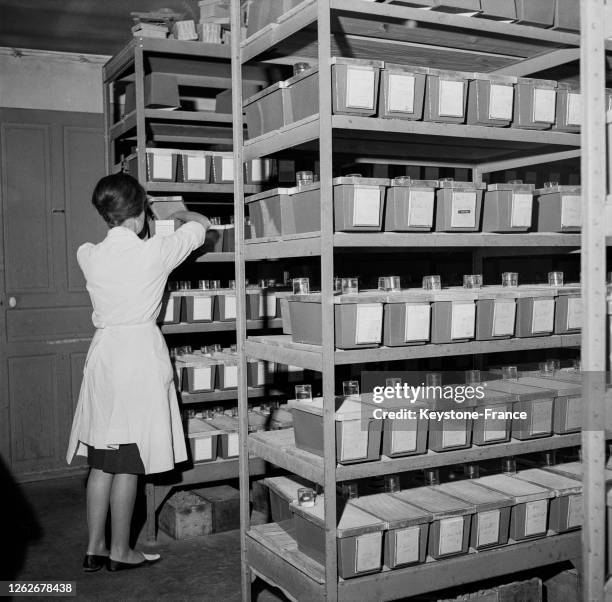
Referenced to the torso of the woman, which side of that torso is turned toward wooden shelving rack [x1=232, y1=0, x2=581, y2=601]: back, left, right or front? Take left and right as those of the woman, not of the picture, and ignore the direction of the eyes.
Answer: right

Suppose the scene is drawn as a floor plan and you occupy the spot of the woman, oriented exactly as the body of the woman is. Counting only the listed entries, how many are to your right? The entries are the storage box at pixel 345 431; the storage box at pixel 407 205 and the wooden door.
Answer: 2

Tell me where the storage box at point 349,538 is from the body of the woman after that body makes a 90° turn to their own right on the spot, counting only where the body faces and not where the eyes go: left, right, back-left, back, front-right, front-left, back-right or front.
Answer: front

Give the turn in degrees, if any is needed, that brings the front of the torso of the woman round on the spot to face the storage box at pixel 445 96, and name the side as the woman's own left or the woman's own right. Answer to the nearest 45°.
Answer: approximately 90° to the woman's own right

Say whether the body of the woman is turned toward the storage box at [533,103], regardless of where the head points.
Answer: no

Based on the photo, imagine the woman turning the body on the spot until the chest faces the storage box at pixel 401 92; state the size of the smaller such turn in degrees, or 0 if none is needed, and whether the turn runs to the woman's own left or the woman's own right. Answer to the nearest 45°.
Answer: approximately 90° to the woman's own right

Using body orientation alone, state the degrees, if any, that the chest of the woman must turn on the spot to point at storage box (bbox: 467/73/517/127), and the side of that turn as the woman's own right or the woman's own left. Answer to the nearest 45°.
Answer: approximately 90° to the woman's own right

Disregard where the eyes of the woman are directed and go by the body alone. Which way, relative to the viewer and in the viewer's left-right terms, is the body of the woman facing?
facing away from the viewer and to the right of the viewer

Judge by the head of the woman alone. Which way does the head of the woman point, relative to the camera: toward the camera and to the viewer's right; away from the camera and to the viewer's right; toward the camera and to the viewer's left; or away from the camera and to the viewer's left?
away from the camera and to the viewer's right

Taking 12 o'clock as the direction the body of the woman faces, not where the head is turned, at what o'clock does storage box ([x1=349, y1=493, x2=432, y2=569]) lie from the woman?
The storage box is roughly at 3 o'clock from the woman.

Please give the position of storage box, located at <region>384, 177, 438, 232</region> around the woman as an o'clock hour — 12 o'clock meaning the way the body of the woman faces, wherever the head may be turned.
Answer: The storage box is roughly at 3 o'clock from the woman.

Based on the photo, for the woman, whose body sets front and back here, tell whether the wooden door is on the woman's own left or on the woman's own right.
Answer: on the woman's own left

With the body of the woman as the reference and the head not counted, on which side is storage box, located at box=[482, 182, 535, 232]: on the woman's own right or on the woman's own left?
on the woman's own right

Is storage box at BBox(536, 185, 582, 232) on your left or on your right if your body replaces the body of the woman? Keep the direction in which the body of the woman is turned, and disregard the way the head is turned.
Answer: on your right

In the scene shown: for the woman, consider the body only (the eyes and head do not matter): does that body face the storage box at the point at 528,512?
no

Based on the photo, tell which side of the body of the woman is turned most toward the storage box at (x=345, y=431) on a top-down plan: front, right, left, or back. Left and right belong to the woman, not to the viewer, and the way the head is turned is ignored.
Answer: right
